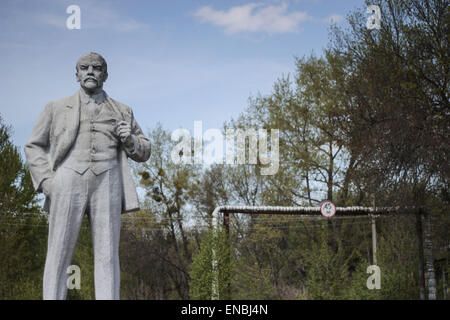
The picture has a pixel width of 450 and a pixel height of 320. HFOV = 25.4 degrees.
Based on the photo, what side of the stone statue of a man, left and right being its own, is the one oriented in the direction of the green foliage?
back

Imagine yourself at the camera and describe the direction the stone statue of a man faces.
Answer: facing the viewer
